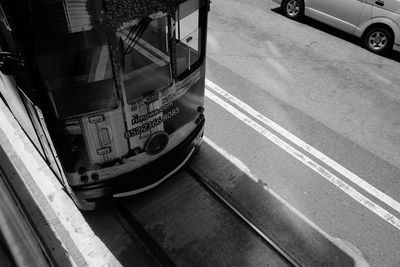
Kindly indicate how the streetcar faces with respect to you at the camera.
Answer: facing the viewer and to the right of the viewer

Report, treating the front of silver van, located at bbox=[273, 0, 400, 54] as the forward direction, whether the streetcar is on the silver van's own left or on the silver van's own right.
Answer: on the silver van's own right

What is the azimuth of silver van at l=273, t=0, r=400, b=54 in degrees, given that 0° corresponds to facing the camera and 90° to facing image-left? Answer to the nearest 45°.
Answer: approximately 315°

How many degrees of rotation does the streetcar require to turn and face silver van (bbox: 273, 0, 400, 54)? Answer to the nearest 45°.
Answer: approximately 90° to its left

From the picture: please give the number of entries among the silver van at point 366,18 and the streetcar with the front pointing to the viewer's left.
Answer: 0
